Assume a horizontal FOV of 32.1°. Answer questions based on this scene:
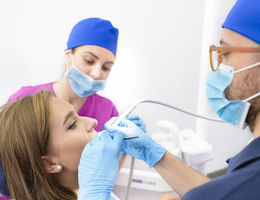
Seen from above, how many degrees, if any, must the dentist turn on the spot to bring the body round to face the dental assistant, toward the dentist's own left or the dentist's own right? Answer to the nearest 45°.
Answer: approximately 45° to the dentist's own right

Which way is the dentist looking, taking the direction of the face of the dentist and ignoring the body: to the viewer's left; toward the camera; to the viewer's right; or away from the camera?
to the viewer's left

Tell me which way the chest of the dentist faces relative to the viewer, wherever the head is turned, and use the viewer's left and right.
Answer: facing to the left of the viewer

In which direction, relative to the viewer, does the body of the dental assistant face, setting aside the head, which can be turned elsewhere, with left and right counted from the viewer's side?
facing the viewer and to the right of the viewer

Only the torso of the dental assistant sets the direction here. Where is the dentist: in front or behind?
in front

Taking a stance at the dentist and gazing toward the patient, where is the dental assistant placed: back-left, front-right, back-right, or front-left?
front-right
